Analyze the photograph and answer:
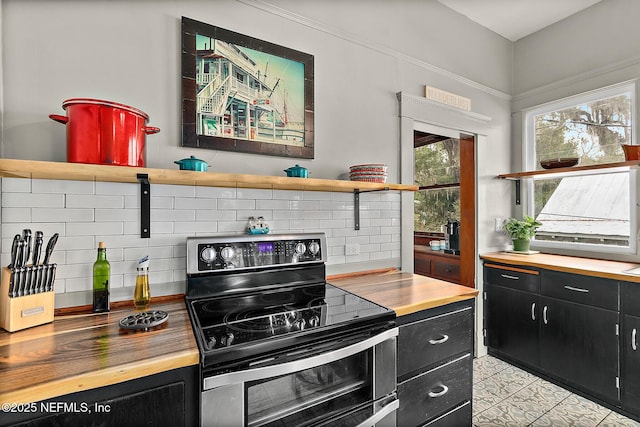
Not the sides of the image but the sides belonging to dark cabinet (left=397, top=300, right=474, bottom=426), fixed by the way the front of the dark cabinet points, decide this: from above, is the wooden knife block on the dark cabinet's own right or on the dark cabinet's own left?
on the dark cabinet's own right

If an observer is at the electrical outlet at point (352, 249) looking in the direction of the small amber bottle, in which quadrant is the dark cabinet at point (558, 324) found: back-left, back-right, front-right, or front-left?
back-left

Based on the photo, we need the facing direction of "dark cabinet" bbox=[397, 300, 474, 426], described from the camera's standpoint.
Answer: facing the viewer and to the right of the viewer

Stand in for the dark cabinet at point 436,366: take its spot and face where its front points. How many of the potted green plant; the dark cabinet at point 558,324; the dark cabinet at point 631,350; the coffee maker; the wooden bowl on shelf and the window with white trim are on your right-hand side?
0

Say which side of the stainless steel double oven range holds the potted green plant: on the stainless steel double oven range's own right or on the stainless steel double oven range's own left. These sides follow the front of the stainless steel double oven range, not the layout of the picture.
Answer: on the stainless steel double oven range's own left

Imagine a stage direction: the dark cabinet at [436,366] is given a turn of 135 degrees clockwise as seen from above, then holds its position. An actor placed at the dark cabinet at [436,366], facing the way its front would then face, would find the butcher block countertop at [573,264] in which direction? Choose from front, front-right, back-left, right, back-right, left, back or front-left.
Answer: back-right

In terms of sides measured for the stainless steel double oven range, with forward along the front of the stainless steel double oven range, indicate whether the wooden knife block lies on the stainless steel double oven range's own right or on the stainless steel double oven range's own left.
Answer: on the stainless steel double oven range's own right

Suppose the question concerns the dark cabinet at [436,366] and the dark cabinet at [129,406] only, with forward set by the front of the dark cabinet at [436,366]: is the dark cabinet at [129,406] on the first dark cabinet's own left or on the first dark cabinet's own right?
on the first dark cabinet's own right

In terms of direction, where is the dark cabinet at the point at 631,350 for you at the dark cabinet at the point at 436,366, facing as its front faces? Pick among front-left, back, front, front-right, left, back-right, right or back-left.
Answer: left

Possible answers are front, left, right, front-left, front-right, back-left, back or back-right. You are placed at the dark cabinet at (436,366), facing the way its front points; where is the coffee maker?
back-left

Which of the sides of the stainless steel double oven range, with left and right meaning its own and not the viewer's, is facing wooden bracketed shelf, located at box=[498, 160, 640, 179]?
left

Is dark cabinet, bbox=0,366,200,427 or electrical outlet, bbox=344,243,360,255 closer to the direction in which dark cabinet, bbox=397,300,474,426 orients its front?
the dark cabinet

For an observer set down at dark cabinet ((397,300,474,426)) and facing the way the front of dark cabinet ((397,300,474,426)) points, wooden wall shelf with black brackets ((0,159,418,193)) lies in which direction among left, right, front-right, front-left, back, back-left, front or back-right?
right

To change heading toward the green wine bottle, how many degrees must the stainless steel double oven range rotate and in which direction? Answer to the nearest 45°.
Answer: approximately 135° to its right

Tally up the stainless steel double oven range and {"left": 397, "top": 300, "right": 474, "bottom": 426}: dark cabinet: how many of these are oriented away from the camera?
0

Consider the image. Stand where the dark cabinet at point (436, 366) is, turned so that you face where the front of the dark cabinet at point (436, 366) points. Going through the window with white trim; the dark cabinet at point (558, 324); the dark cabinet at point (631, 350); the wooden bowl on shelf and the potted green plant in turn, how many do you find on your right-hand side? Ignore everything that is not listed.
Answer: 0

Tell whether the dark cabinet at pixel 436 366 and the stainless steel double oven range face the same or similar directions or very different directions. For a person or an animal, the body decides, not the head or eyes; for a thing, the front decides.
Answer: same or similar directions
